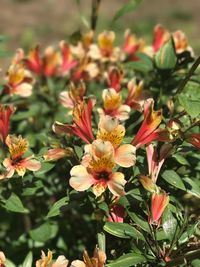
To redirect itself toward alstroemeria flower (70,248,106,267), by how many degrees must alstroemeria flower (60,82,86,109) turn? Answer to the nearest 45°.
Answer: approximately 45° to its left

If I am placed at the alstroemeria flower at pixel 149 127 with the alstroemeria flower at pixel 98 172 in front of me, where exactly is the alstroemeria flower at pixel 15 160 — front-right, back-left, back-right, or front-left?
front-right

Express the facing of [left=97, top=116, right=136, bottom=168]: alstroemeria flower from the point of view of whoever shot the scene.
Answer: facing the viewer

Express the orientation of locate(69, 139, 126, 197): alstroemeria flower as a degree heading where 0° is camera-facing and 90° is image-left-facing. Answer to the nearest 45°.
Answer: approximately 0°

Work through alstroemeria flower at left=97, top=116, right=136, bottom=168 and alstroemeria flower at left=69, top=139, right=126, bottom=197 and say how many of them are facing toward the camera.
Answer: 2

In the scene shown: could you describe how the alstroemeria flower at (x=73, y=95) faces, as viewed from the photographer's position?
facing the viewer and to the left of the viewer

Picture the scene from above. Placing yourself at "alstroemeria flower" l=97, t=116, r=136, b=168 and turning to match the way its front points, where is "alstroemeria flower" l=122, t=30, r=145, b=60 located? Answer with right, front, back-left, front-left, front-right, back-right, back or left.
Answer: back

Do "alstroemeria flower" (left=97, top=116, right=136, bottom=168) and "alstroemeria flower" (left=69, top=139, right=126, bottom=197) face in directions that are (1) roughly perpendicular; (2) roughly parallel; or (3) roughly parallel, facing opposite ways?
roughly parallel
